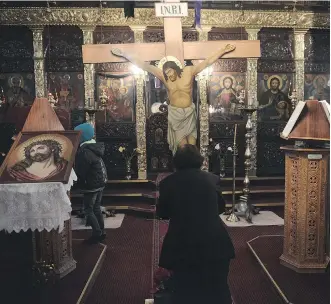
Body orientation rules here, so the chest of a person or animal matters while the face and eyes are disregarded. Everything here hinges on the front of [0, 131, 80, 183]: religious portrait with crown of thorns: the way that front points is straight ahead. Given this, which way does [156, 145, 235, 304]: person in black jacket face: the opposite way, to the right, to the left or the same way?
the opposite way

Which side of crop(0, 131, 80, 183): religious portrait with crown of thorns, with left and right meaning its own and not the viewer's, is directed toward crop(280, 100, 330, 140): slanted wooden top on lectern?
left

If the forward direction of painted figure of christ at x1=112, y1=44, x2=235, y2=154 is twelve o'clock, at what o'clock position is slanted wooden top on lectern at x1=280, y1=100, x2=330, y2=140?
The slanted wooden top on lectern is roughly at 11 o'clock from the painted figure of christ.

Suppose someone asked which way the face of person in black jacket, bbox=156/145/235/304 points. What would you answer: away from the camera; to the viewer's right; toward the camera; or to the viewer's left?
away from the camera

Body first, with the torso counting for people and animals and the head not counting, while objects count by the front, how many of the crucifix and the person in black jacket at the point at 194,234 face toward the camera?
1

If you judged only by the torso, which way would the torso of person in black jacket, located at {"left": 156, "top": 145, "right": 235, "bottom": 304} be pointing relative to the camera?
away from the camera

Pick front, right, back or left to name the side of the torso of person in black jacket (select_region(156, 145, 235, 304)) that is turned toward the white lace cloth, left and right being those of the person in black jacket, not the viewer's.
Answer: left

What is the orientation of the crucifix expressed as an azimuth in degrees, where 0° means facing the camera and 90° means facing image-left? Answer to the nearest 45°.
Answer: approximately 0°

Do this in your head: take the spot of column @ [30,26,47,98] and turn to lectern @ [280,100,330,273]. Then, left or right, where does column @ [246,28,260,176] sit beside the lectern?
left
